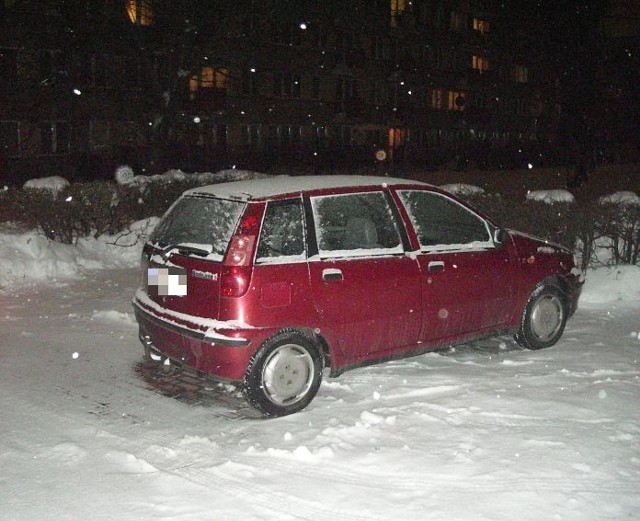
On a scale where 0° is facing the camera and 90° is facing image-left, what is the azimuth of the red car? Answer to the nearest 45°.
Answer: approximately 225°

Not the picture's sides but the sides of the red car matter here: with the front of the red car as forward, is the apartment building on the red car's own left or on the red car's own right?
on the red car's own left
